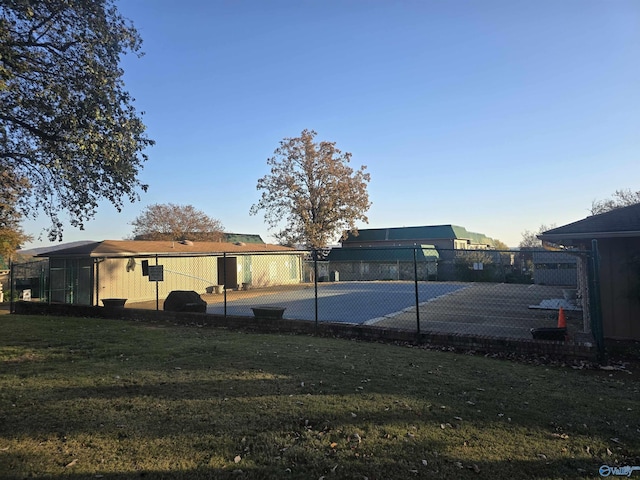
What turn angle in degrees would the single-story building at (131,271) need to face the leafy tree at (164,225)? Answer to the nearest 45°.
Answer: approximately 135° to its left

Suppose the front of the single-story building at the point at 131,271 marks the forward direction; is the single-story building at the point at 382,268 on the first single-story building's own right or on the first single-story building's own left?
on the first single-story building's own left

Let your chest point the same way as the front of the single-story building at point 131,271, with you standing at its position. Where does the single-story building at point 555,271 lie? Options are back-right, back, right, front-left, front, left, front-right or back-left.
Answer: front-left

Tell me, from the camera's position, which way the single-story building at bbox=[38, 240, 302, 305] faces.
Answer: facing the viewer and to the right of the viewer

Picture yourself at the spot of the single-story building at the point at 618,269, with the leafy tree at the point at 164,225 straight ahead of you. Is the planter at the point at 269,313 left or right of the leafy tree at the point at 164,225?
left

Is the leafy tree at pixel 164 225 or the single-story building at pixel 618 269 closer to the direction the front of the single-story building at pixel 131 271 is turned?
the single-story building

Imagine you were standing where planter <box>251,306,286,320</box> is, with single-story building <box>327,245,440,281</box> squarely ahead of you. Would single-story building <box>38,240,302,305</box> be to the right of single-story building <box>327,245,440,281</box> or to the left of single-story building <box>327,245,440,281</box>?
left

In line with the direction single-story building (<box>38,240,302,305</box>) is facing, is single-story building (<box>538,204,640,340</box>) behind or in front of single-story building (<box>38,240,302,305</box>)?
in front
